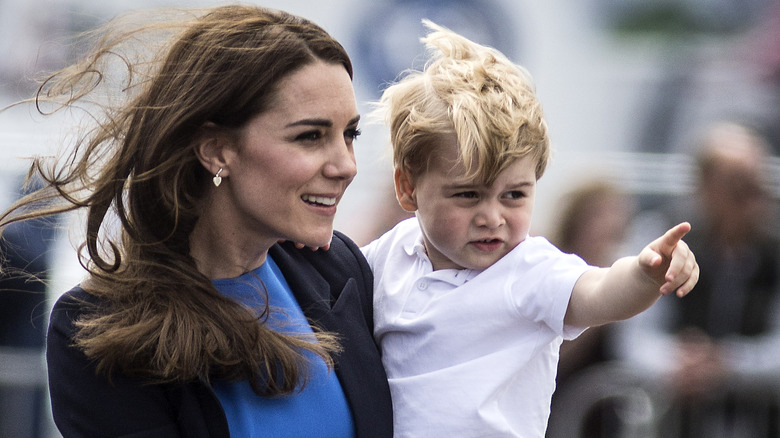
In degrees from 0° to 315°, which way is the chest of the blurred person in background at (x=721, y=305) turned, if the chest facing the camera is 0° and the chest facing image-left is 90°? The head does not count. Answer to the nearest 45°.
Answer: approximately 0°

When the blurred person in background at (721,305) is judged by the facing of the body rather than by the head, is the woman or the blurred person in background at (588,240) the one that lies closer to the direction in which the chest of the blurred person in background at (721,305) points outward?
the woman

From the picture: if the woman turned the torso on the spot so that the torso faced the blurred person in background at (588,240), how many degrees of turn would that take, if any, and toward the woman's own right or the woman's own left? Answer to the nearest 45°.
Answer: approximately 90° to the woman's own left

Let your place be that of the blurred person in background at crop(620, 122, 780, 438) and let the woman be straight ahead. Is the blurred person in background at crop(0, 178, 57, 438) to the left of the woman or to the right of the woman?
right

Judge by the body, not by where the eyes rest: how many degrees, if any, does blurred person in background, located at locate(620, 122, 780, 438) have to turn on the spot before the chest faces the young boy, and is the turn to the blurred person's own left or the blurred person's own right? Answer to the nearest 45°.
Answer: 0° — they already face them

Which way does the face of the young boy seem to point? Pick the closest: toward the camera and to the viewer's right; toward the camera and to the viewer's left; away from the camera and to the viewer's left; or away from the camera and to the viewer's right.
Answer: toward the camera and to the viewer's right

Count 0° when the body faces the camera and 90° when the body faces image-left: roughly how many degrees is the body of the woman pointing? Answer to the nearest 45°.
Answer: approximately 315°

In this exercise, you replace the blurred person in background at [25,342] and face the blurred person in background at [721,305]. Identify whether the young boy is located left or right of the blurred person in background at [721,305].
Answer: right

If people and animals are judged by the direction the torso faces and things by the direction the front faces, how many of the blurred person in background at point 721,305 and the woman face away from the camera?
0

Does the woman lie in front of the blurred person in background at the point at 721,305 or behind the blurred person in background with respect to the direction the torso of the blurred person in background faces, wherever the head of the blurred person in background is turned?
in front

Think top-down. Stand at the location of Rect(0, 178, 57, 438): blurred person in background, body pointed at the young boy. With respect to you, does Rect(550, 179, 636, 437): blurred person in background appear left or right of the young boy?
left
